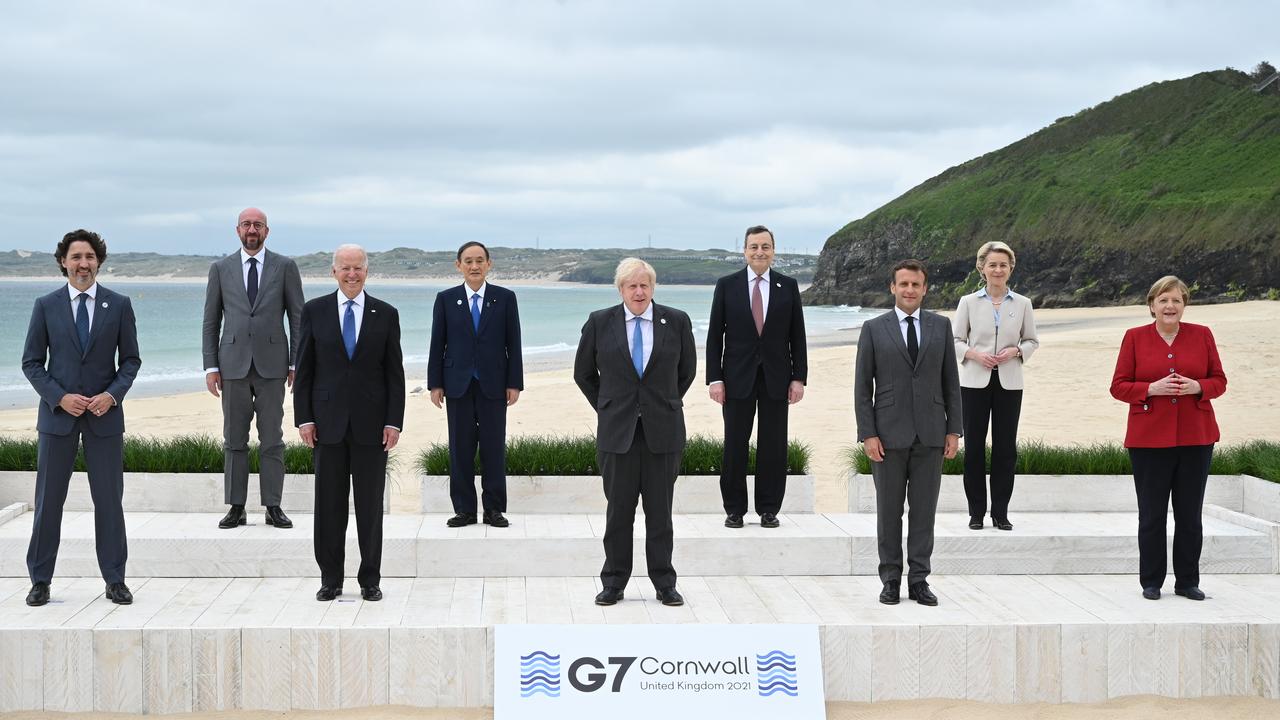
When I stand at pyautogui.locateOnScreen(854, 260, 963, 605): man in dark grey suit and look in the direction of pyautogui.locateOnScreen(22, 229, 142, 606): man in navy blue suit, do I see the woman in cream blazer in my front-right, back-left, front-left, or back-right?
back-right

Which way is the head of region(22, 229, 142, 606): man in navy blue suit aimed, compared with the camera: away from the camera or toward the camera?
toward the camera

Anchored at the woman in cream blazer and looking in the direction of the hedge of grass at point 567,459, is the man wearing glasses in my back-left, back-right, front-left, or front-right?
front-left

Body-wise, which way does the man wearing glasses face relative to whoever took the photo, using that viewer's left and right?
facing the viewer

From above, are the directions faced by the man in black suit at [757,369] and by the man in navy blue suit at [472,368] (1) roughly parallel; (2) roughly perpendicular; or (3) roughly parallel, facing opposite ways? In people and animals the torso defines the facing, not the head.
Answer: roughly parallel

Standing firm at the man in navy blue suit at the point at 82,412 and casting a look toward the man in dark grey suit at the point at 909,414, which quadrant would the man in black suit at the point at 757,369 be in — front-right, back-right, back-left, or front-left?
front-left

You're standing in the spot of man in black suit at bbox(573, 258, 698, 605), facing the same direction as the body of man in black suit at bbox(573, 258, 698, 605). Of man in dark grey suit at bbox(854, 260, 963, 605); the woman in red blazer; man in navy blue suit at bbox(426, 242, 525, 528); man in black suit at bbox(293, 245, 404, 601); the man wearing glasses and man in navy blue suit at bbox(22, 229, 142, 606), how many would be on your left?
2

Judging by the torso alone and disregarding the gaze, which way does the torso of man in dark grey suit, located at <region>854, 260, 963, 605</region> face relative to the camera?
toward the camera

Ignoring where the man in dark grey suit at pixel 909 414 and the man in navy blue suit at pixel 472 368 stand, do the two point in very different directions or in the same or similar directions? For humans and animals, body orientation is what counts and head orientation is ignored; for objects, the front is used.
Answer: same or similar directions

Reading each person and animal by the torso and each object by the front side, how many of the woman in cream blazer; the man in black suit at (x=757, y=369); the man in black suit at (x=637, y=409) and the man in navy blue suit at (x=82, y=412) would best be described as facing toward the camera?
4

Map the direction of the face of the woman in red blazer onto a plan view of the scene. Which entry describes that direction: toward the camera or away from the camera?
toward the camera

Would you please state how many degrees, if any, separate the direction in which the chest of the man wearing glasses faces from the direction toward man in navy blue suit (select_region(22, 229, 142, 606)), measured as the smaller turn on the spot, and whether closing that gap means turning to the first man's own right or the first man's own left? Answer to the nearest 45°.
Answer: approximately 45° to the first man's own right

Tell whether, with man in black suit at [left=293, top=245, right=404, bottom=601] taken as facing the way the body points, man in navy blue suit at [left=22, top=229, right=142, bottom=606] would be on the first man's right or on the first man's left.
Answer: on the first man's right

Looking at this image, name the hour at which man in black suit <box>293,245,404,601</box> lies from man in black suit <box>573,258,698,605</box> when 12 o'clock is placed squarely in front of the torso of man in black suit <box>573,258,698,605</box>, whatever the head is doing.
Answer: man in black suit <box>293,245,404,601</box> is roughly at 3 o'clock from man in black suit <box>573,258,698,605</box>.

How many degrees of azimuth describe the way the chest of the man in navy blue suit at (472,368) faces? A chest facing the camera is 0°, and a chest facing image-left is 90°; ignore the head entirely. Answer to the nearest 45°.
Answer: approximately 0°

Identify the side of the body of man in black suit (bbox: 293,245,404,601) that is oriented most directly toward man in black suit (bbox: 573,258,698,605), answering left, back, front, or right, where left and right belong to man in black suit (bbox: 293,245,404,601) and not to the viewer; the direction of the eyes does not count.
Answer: left

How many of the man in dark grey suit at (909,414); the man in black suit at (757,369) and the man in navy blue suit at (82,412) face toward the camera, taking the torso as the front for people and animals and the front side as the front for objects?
3

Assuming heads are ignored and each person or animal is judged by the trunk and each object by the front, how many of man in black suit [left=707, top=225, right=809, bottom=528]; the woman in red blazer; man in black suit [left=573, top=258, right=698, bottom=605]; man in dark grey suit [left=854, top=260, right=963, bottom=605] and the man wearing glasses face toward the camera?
5

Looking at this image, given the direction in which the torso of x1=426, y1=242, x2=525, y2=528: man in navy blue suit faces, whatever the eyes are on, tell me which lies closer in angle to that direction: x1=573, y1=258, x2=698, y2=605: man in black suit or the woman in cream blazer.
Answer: the man in black suit

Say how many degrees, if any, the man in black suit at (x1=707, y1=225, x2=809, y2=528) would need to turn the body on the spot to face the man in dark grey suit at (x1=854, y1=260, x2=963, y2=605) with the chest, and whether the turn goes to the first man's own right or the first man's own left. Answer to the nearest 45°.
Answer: approximately 45° to the first man's own left

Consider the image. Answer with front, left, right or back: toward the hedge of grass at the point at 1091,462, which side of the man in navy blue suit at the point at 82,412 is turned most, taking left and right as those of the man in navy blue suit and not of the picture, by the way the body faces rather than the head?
left

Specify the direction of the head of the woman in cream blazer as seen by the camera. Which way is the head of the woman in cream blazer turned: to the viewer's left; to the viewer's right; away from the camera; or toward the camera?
toward the camera

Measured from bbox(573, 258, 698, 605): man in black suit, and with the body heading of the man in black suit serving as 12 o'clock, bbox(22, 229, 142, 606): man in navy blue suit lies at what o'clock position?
The man in navy blue suit is roughly at 3 o'clock from the man in black suit.
